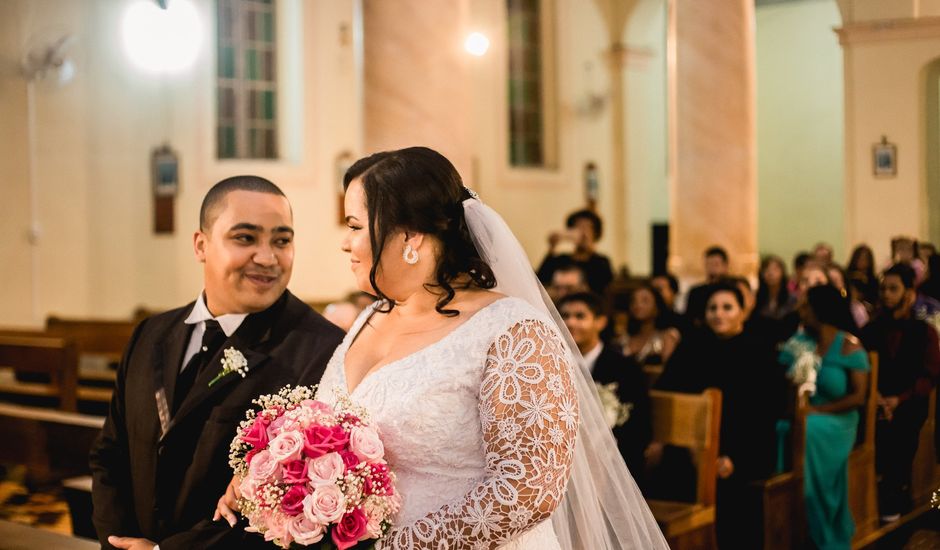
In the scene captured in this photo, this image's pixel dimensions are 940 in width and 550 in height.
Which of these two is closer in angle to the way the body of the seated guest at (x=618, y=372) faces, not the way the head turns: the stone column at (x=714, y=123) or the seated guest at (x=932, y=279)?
the seated guest

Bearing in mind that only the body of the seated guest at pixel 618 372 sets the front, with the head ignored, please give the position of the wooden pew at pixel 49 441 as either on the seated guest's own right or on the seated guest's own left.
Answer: on the seated guest's own right

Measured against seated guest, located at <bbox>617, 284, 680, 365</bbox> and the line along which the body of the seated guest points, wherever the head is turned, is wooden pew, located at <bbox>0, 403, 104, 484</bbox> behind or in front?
in front

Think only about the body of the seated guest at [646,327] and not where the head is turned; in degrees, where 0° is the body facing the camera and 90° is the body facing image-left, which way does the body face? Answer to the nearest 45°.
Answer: approximately 45°

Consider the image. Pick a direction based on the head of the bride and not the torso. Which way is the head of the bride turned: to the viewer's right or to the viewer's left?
to the viewer's left
